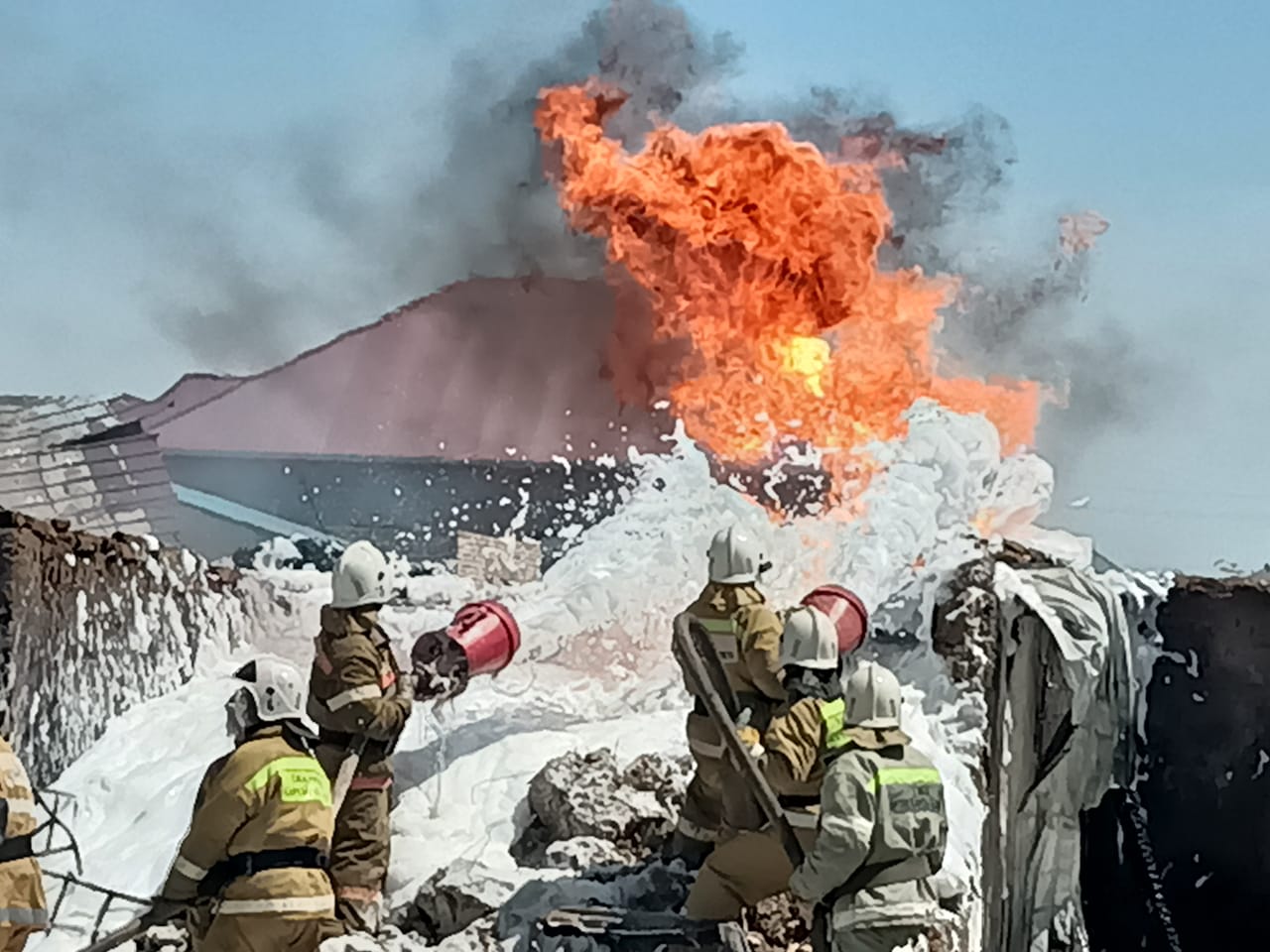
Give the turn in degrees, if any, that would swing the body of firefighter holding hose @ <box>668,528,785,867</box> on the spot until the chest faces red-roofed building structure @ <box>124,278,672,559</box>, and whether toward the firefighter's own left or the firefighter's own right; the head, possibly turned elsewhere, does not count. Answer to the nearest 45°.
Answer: approximately 90° to the firefighter's own left

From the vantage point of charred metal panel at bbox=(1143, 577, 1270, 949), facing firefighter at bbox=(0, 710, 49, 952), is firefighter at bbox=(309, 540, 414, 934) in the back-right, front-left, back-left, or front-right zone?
front-right

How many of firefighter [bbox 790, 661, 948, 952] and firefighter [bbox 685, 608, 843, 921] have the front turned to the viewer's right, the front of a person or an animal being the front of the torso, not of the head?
0

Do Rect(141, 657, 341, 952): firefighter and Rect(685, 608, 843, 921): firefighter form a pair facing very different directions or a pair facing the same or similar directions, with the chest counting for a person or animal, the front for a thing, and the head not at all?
same or similar directions

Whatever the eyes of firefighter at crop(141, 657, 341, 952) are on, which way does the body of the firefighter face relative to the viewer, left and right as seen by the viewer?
facing away from the viewer and to the left of the viewer

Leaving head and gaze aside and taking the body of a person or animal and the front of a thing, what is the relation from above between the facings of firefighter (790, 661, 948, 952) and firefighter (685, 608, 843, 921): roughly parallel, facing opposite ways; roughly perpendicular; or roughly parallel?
roughly parallel

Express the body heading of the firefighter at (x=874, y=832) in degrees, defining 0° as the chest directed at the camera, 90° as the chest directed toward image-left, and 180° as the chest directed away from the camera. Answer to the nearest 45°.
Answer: approximately 135°

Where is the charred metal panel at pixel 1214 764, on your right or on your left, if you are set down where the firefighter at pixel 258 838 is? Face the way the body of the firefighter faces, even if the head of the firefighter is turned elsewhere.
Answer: on your right

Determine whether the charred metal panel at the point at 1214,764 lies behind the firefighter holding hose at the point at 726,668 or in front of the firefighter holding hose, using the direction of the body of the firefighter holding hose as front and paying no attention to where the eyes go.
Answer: in front

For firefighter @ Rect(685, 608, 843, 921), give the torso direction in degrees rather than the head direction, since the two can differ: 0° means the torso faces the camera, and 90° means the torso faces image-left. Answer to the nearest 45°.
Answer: approximately 135°

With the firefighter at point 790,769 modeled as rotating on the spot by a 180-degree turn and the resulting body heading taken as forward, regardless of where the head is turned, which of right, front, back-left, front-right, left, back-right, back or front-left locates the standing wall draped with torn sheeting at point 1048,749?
left

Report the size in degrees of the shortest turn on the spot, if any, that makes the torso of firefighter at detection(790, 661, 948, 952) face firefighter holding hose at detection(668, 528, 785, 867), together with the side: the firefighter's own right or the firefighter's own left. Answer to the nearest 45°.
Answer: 0° — they already face them

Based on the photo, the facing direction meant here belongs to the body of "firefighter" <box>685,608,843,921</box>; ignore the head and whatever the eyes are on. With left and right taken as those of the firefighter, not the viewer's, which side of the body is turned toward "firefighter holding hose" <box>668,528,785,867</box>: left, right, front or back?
front

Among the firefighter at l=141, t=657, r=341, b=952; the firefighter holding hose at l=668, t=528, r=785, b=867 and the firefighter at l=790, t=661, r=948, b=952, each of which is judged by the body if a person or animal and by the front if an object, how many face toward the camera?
0

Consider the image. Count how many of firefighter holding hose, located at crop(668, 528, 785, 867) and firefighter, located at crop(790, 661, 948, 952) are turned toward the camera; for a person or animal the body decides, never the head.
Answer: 0
